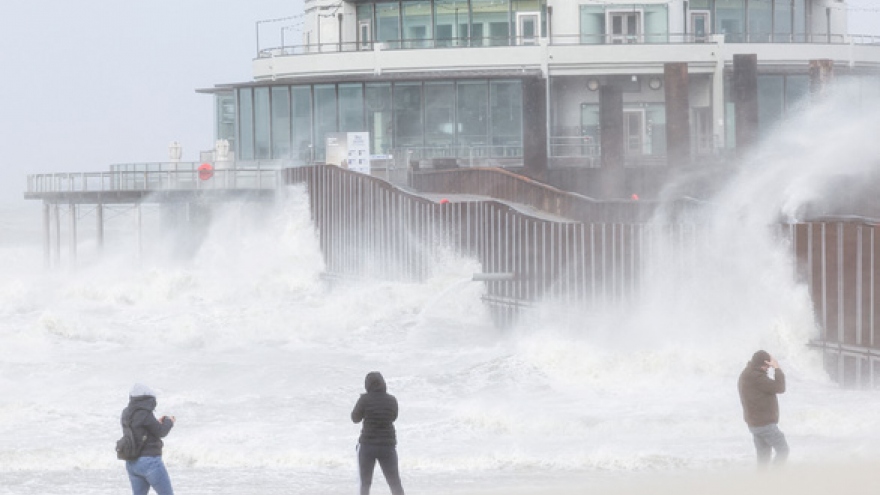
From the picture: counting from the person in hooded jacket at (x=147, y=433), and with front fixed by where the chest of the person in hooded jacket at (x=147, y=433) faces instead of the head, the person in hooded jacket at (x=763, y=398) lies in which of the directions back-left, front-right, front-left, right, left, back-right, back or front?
front-right

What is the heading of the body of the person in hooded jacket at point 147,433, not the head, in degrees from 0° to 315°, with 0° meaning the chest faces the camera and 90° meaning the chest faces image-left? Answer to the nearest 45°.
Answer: approximately 225°

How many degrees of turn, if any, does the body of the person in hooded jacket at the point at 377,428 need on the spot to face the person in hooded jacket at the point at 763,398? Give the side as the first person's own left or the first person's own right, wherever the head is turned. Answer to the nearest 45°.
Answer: approximately 90° to the first person's own right

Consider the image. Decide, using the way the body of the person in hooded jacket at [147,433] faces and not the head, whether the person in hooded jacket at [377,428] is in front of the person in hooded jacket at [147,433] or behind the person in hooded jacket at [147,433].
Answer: in front

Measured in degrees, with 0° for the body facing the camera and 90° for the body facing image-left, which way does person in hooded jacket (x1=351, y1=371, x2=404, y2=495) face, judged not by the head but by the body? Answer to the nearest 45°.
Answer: approximately 180°
